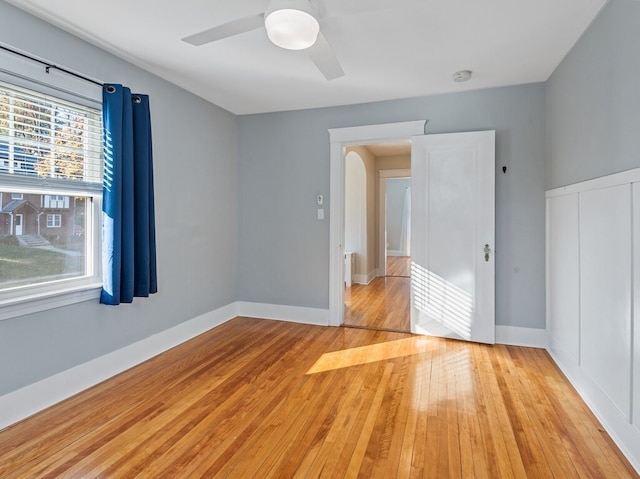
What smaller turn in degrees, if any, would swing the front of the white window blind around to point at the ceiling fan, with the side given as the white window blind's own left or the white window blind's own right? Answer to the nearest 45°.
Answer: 0° — it already faces it

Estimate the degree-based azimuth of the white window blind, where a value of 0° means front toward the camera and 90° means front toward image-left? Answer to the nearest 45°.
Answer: approximately 315°

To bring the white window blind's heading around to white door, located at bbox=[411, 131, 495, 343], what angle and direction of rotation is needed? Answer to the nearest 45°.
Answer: approximately 45° to its left
